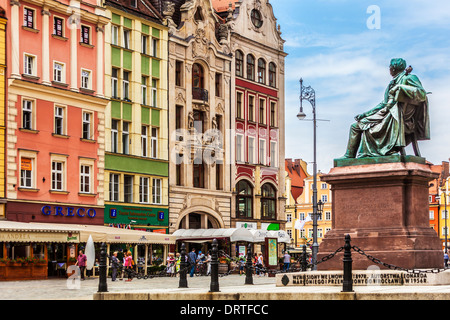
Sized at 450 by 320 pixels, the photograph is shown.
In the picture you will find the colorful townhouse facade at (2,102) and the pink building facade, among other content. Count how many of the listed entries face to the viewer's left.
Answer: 0

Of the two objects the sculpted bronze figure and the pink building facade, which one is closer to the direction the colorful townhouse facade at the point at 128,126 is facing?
the sculpted bronze figure

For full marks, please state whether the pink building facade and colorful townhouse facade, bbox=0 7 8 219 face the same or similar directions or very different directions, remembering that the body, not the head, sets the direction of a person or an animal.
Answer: same or similar directions

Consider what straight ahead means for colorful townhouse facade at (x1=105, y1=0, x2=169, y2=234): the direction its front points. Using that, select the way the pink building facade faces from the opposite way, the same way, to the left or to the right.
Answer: the same way

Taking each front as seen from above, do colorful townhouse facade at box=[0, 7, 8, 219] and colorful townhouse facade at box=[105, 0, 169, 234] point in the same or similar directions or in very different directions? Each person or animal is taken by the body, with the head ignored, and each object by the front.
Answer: same or similar directions

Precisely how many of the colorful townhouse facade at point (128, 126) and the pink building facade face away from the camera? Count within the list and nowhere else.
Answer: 0

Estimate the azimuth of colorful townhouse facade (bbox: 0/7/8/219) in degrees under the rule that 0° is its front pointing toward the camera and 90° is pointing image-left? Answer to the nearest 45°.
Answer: approximately 315°

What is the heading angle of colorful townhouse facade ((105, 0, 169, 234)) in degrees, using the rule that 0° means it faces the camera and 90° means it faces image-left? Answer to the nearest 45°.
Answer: approximately 315°

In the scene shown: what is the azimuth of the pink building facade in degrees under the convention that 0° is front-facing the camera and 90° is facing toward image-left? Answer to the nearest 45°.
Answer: approximately 315°

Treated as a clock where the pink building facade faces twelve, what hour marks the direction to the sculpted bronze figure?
The sculpted bronze figure is roughly at 1 o'clock from the pink building facade.
